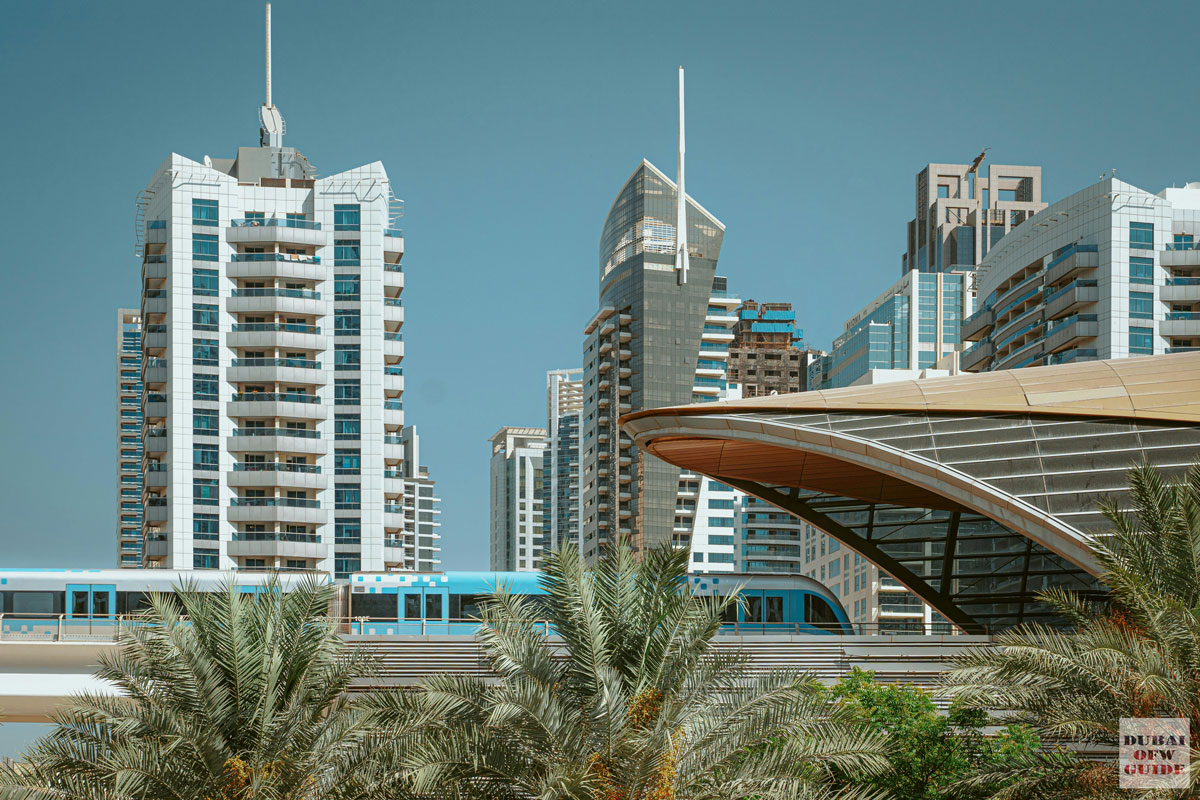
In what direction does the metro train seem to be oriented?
to the viewer's right

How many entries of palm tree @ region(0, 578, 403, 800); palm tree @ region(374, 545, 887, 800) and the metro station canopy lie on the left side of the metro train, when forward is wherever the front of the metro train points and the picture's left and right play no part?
0

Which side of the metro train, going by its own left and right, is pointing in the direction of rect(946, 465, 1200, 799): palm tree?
right

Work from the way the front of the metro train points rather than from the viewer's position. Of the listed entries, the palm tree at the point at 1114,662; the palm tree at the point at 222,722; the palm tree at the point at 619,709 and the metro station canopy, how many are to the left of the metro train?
0

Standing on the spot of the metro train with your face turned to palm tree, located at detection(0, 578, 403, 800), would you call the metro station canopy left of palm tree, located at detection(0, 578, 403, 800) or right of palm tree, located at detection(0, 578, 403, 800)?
left

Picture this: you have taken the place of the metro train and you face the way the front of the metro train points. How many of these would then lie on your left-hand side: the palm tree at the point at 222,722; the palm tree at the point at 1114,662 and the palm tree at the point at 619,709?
0

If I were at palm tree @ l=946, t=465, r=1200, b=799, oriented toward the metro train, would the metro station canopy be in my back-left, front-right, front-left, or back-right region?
front-right

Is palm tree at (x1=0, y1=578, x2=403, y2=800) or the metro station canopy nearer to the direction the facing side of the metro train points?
the metro station canopy

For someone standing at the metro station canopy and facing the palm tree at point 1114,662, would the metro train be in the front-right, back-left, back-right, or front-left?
back-right

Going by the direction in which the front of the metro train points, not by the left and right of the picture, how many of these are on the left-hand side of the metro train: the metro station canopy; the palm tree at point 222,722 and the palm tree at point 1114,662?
0

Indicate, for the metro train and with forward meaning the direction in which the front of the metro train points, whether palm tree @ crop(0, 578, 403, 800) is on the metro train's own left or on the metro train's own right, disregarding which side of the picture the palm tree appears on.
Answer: on the metro train's own right

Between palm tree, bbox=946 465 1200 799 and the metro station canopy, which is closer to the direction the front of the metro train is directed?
the metro station canopy

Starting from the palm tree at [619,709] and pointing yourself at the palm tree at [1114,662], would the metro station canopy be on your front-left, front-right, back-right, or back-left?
front-left

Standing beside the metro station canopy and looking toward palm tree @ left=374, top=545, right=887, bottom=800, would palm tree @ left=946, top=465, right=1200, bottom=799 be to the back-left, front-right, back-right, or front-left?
front-left

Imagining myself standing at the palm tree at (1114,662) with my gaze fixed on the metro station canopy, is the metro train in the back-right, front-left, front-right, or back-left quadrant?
front-left
